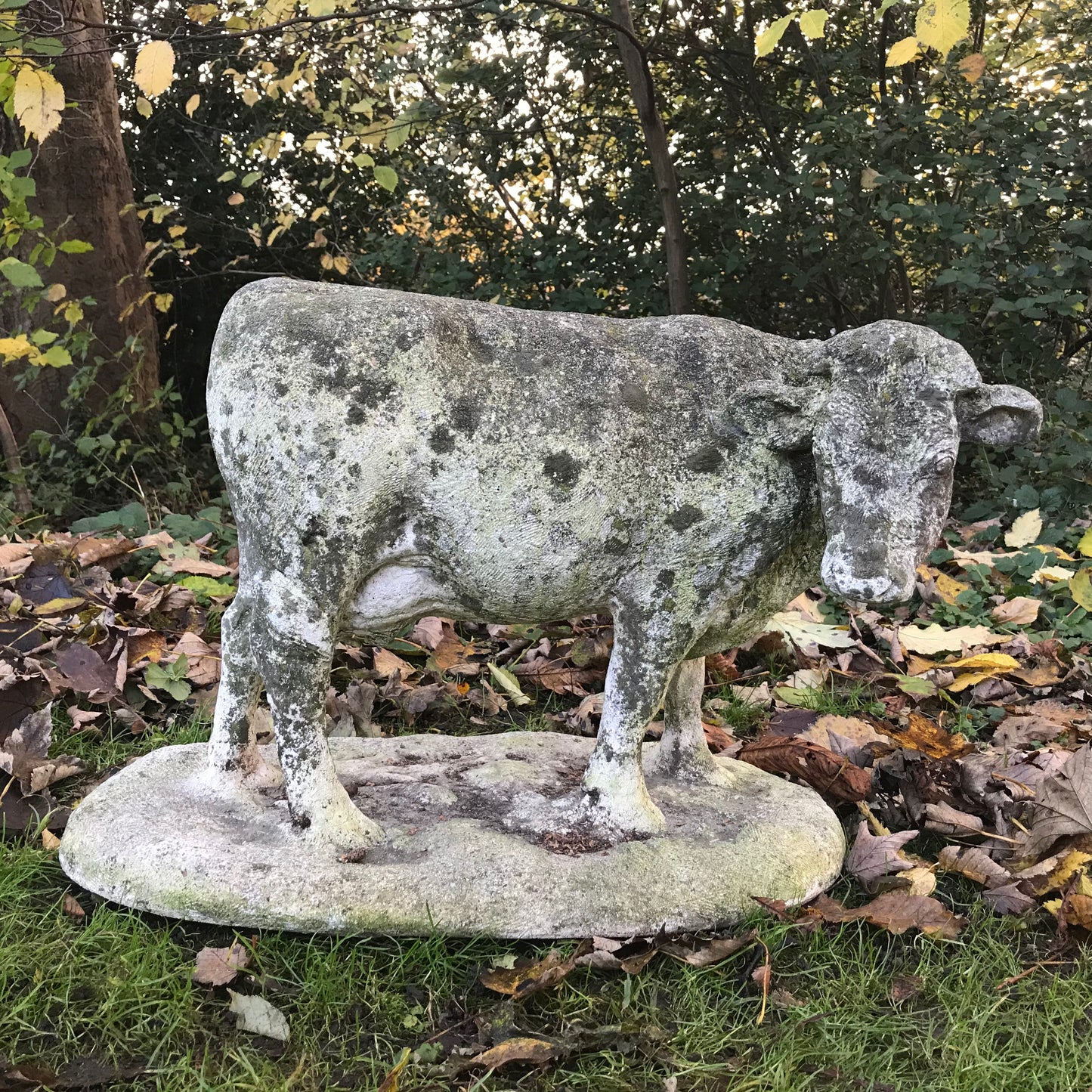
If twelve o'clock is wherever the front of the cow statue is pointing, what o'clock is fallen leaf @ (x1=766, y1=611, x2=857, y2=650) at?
The fallen leaf is roughly at 10 o'clock from the cow statue.

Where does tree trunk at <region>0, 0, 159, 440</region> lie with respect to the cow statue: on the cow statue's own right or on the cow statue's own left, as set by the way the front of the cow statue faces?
on the cow statue's own left

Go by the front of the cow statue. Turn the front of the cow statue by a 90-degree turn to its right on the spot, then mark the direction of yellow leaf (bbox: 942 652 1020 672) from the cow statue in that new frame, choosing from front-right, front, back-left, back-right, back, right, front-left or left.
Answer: back-left

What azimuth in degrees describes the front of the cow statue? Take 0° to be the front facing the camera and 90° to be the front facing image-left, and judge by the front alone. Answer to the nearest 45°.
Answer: approximately 270°

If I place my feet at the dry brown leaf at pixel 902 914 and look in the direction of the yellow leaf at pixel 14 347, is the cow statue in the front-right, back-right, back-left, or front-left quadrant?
front-left

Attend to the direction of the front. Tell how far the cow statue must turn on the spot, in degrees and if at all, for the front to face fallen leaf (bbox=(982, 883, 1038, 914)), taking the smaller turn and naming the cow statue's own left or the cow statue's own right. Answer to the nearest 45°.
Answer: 0° — it already faces it

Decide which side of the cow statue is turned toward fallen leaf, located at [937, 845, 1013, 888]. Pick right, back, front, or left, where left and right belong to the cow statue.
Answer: front

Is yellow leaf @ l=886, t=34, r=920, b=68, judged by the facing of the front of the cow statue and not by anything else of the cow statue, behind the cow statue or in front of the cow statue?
in front

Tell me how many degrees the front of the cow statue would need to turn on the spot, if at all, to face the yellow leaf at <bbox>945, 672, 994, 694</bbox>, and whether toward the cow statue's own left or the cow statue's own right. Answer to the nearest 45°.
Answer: approximately 45° to the cow statue's own left

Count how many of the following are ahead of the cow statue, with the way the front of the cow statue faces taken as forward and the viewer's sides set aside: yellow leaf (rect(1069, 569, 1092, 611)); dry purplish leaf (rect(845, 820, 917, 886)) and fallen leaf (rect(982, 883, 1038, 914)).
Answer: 3

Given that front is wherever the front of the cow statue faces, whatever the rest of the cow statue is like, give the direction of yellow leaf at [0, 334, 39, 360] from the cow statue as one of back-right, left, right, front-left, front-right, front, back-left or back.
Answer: back-left

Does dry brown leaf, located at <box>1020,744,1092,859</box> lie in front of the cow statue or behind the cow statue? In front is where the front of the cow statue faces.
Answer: in front

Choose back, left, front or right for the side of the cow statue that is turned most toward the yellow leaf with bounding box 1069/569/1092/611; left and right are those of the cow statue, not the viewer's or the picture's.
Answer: front

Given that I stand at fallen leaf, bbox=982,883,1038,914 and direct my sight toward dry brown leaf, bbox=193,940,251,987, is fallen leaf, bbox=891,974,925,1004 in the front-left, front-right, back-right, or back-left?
front-left

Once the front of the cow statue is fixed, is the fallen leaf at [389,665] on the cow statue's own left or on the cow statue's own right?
on the cow statue's own left
